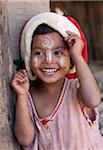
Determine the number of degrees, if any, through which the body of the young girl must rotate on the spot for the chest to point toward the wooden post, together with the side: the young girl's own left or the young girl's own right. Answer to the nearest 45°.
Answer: approximately 45° to the young girl's own right

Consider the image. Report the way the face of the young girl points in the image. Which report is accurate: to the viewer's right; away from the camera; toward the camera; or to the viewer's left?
toward the camera
